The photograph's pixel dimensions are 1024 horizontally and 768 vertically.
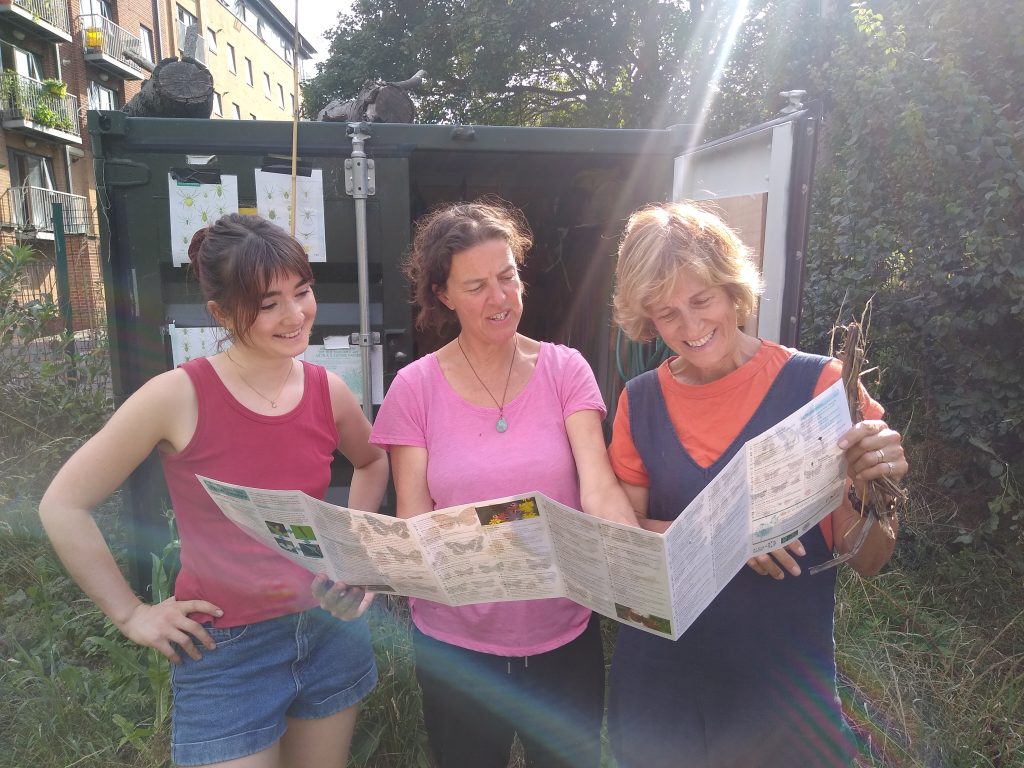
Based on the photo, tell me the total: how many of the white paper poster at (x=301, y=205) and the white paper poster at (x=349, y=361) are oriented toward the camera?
2

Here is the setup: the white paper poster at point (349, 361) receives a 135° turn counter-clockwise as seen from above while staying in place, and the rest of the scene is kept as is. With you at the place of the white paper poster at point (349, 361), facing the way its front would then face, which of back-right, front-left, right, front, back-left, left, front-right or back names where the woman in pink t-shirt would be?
back-right

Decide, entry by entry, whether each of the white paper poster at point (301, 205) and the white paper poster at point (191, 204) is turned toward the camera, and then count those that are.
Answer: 2

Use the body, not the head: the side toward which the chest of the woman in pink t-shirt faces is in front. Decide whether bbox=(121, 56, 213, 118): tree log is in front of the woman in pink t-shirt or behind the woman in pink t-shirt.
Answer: behind

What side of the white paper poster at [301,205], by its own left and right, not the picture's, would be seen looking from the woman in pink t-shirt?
front

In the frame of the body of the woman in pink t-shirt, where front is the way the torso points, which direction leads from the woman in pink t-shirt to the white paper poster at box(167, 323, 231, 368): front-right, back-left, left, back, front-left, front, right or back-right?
back-right

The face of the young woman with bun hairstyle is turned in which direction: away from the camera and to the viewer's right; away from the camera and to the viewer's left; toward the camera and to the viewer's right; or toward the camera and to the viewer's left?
toward the camera and to the viewer's right

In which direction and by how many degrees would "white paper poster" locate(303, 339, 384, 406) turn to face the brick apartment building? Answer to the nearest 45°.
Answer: approximately 180°

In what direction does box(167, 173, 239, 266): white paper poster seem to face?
toward the camera

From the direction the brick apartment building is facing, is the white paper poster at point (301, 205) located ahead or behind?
ahead

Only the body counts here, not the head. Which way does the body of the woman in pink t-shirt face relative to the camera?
toward the camera

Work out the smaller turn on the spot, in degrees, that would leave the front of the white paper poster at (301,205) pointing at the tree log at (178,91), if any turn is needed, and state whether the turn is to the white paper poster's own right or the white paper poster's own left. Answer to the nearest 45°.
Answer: approximately 135° to the white paper poster's own right

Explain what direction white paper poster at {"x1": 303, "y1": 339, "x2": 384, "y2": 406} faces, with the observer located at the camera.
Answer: facing the viewer
